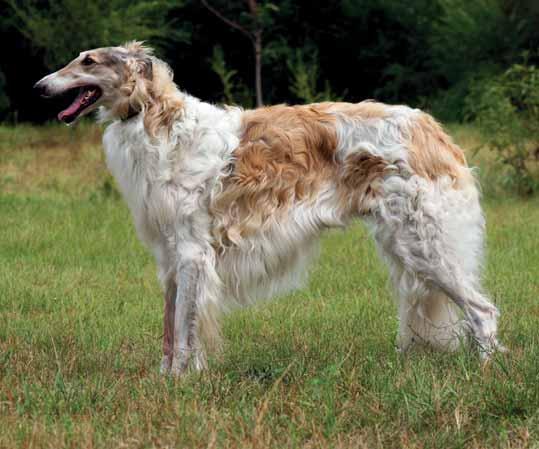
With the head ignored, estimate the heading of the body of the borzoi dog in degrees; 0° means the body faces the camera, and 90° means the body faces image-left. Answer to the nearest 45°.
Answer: approximately 90°

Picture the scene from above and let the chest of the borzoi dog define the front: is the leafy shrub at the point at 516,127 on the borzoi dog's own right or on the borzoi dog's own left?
on the borzoi dog's own right
